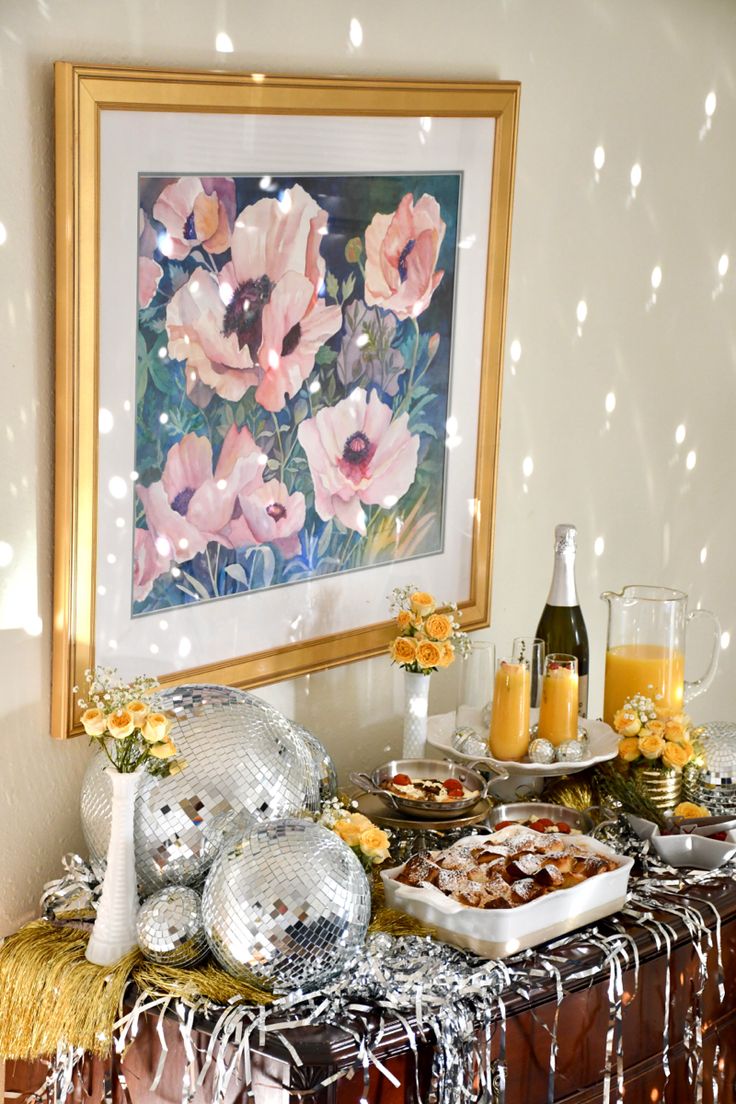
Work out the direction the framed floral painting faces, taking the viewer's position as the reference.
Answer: facing the viewer and to the right of the viewer

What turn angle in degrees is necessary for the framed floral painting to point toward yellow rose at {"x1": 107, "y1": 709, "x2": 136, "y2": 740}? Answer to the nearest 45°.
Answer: approximately 45° to its right

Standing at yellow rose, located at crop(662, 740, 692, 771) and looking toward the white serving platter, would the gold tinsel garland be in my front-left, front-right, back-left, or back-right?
front-left

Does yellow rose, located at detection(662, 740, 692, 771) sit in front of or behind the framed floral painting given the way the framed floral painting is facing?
in front
